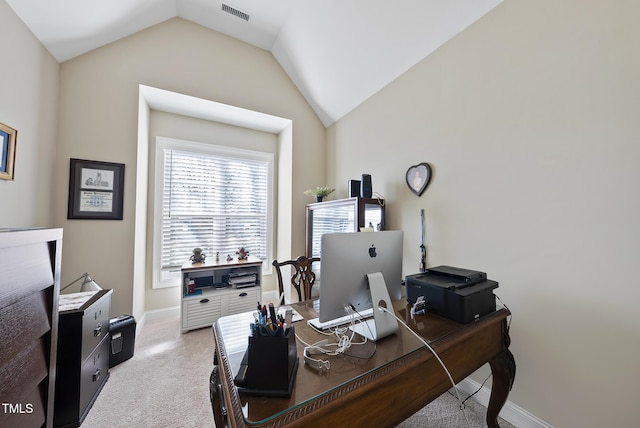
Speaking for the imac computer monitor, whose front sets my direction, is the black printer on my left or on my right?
on my right

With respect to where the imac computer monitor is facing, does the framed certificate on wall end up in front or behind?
in front

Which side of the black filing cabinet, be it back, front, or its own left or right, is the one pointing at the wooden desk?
front

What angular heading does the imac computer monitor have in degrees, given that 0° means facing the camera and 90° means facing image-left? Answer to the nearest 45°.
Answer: approximately 135°

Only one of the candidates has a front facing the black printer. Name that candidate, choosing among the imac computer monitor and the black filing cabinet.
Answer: the black filing cabinet

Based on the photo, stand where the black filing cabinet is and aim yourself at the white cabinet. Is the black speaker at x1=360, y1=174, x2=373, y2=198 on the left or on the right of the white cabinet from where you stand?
right

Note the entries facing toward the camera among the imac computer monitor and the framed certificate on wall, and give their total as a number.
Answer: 1

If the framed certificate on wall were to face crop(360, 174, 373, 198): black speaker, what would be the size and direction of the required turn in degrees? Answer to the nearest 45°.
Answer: approximately 45° to its left

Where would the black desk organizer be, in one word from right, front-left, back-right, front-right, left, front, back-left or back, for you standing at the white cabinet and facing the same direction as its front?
front-right

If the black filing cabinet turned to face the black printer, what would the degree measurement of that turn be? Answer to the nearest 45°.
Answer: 0° — it already faces it

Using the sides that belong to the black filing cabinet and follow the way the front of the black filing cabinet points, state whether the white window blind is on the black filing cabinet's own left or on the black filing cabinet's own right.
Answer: on the black filing cabinet's own left

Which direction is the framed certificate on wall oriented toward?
toward the camera
